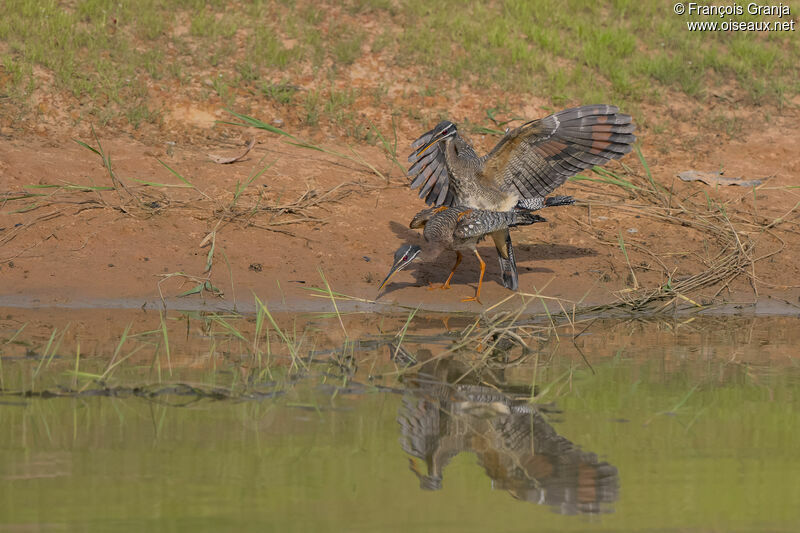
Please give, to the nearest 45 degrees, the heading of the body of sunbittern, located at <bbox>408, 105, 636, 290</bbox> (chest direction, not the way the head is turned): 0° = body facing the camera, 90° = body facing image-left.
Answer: approximately 45°
